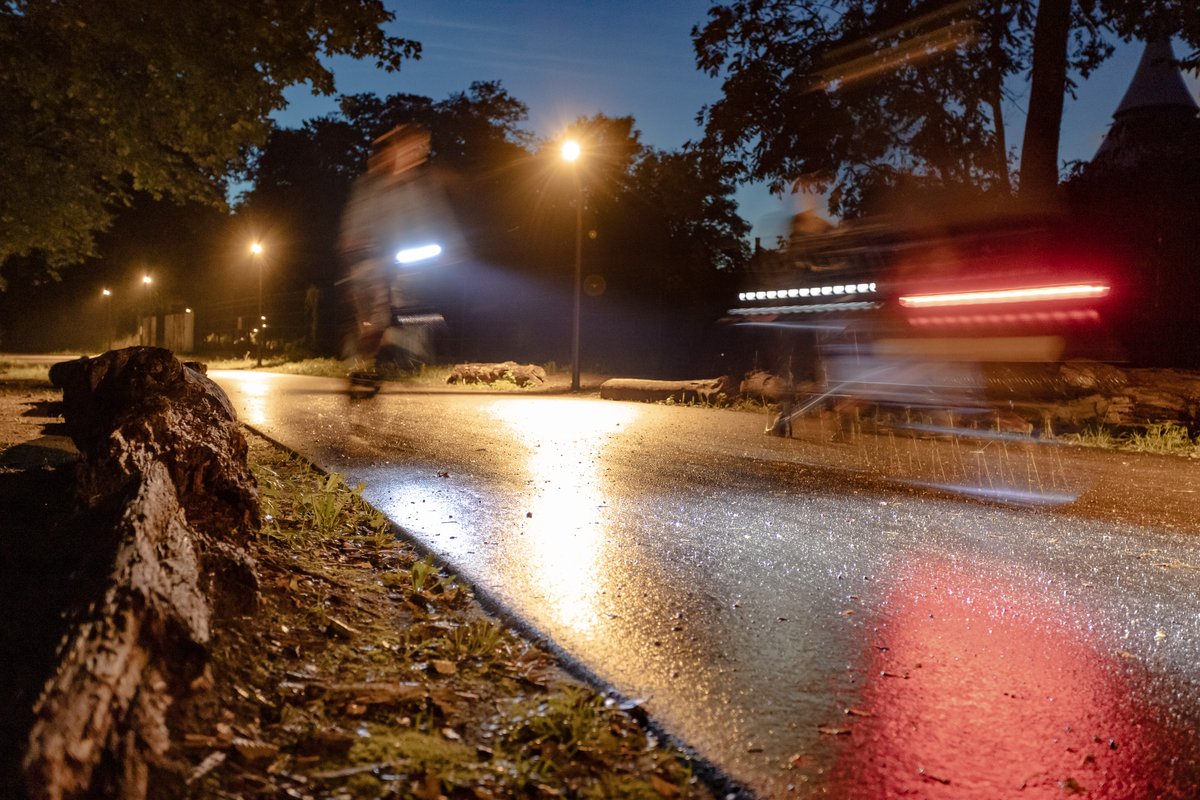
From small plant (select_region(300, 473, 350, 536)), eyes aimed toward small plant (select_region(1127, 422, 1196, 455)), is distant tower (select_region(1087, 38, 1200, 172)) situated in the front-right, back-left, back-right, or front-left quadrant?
front-left

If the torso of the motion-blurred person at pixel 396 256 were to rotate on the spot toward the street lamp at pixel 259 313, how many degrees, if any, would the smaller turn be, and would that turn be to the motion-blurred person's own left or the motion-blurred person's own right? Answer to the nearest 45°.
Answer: approximately 180°

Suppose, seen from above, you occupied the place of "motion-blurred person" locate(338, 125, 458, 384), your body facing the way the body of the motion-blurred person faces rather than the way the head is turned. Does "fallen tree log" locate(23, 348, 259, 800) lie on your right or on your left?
on your right

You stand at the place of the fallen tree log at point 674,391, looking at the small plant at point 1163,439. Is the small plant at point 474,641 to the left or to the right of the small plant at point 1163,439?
right

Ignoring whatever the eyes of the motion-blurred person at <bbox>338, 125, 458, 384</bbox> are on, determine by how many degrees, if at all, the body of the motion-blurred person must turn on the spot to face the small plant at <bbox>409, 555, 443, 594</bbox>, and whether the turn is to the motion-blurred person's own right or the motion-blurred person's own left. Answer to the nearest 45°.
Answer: approximately 45° to the motion-blurred person's own right

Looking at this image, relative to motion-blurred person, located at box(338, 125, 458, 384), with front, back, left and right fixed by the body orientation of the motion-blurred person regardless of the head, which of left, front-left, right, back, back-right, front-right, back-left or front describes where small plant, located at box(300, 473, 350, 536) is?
front-right

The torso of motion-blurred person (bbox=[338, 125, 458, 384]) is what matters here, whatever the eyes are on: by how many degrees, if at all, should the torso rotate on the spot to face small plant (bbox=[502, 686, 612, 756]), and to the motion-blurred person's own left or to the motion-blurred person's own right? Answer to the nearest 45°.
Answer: approximately 45° to the motion-blurred person's own right

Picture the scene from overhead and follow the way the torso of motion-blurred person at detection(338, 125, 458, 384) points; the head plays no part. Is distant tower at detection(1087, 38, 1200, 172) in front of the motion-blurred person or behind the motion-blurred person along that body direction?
in front

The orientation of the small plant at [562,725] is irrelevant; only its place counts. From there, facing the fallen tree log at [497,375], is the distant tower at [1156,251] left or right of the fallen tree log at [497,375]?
right

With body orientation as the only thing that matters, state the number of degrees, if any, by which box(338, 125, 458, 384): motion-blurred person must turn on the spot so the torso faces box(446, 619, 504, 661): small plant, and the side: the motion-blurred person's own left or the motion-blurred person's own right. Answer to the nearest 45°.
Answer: approximately 45° to the motion-blurred person's own right

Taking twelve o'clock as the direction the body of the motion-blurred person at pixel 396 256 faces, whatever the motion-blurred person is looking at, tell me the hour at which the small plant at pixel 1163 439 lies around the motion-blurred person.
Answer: The small plant is roughly at 1 o'clock from the motion-blurred person.

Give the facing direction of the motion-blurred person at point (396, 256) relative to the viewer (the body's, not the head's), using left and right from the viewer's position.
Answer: facing the viewer and to the right of the viewer
